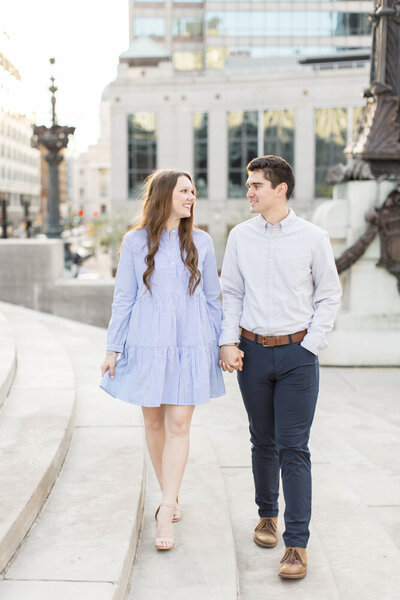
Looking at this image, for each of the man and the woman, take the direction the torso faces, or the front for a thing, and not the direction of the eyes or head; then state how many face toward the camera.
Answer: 2

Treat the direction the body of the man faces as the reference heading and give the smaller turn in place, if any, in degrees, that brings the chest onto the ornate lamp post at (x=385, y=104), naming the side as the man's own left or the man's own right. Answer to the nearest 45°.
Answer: approximately 180°

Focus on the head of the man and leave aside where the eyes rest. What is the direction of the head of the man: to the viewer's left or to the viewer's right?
to the viewer's left

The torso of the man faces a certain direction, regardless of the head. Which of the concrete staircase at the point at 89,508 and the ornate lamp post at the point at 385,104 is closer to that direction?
the concrete staircase

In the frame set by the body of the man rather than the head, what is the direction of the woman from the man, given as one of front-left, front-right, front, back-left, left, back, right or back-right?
right

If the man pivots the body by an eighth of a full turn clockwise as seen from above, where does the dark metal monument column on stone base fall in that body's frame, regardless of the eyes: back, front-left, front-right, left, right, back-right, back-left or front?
back-right

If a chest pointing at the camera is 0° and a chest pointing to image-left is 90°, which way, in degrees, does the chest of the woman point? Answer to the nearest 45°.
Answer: approximately 0°

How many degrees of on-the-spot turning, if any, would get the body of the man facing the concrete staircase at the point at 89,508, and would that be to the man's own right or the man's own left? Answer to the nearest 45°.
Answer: approximately 90° to the man's own right

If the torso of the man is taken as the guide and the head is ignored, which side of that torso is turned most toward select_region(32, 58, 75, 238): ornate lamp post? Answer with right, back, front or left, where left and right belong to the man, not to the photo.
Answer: back

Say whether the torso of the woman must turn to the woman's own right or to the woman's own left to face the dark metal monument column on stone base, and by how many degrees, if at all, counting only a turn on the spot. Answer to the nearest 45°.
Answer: approximately 135° to the woman's own left
